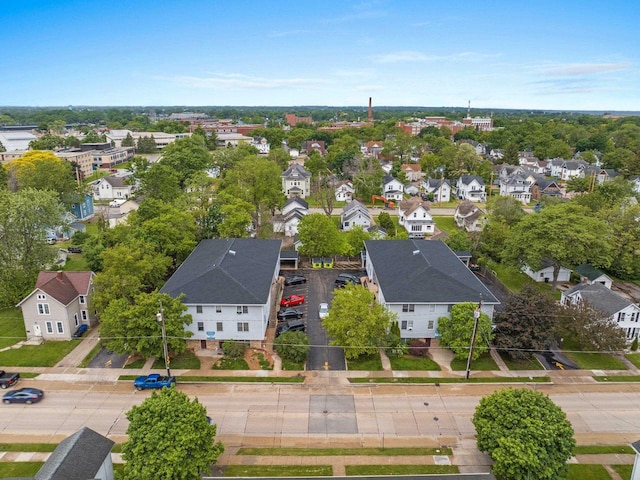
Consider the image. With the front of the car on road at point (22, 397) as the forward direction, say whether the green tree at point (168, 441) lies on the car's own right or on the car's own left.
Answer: on the car's own left

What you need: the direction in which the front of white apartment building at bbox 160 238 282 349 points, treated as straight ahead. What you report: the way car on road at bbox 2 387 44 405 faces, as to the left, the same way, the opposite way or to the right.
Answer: to the right

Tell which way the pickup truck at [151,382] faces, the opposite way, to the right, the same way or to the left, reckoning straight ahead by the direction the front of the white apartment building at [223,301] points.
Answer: to the right

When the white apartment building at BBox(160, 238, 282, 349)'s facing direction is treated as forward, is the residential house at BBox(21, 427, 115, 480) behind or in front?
in front

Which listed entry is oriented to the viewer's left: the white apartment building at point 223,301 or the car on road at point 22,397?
the car on road

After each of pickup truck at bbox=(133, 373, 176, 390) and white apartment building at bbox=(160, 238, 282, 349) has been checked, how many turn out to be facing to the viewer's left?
1

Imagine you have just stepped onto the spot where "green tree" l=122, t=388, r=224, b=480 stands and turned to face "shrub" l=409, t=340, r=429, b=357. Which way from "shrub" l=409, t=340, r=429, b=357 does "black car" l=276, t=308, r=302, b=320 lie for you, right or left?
left

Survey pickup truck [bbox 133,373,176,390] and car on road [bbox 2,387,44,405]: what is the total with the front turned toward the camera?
0

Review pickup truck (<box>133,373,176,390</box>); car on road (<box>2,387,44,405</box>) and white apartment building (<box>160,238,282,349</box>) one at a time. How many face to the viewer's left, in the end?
2

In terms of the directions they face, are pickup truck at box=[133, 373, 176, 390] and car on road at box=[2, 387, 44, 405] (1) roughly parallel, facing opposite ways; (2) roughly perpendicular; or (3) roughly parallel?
roughly parallel

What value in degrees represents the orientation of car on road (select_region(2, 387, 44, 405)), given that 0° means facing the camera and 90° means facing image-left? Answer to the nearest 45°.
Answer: approximately 90°

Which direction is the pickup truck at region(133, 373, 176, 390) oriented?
to the viewer's left

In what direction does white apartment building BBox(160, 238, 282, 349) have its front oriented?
toward the camera

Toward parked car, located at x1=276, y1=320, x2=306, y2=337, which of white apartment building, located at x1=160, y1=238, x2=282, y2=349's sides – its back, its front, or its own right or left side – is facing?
left

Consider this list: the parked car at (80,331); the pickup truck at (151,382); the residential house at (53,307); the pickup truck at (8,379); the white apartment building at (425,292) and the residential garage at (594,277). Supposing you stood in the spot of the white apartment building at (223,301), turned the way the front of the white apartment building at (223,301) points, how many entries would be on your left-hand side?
2

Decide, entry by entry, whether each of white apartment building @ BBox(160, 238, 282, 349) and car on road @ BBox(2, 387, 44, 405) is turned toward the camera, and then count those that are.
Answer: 1

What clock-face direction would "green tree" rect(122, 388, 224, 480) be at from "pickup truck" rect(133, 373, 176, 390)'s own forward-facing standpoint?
The green tree is roughly at 9 o'clock from the pickup truck.

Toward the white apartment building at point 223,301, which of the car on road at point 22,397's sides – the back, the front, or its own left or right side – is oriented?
back
